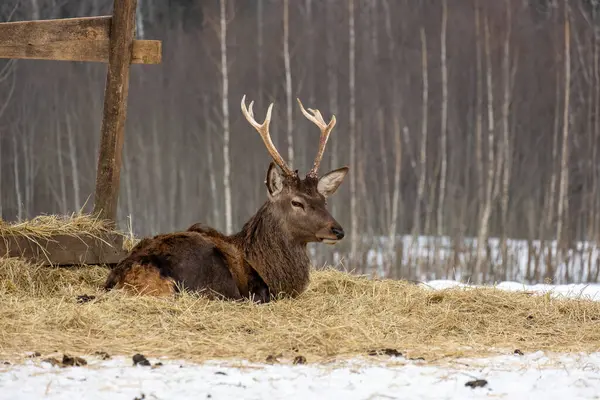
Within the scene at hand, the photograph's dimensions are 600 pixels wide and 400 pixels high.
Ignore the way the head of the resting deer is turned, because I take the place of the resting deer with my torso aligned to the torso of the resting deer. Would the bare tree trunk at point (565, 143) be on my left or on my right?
on my left

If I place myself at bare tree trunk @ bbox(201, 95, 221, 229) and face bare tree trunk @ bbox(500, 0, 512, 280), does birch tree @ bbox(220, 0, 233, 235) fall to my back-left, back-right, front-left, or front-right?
front-right

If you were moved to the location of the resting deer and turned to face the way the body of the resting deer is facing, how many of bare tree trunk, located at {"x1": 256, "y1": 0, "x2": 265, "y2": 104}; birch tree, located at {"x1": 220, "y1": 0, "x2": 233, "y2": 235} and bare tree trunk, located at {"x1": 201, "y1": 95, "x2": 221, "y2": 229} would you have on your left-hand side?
3

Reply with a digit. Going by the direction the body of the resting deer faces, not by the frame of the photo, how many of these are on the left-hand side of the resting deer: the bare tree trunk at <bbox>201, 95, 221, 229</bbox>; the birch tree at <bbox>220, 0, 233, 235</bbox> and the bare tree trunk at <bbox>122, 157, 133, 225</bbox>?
3

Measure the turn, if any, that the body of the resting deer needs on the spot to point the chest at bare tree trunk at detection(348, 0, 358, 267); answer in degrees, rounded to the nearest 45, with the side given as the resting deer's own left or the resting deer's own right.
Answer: approximately 90° to the resting deer's own left

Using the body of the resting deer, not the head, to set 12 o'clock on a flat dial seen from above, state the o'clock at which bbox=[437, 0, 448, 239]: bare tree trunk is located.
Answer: The bare tree trunk is roughly at 10 o'clock from the resting deer.

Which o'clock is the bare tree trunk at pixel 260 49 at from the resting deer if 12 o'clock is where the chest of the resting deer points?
The bare tree trunk is roughly at 9 o'clock from the resting deer.

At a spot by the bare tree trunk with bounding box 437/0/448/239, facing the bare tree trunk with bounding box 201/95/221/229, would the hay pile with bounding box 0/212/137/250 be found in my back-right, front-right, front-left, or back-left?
front-left

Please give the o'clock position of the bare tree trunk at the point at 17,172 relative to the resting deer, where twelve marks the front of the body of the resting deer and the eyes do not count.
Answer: The bare tree trunk is roughly at 8 o'clock from the resting deer.

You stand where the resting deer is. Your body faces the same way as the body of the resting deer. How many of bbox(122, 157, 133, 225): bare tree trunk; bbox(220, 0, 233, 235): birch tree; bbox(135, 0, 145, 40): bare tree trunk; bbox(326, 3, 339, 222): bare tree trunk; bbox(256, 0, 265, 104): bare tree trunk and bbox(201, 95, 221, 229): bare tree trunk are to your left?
6

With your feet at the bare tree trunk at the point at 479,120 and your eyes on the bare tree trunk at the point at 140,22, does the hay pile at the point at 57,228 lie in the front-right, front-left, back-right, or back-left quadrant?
front-left

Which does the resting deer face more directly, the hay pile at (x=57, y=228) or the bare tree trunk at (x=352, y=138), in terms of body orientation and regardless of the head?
the bare tree trunk

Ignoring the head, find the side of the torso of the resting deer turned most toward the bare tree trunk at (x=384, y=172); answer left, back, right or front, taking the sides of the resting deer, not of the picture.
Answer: left

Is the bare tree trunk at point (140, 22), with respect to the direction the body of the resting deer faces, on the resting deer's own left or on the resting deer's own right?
on the resting deer's own left

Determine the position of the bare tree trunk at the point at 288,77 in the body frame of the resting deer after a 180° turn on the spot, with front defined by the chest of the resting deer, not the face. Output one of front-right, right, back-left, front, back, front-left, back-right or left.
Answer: right

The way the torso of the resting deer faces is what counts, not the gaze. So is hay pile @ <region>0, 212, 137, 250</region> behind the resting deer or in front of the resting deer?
behind

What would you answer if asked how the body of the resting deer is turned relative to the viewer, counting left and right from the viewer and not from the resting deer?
facing to the right of the viewer

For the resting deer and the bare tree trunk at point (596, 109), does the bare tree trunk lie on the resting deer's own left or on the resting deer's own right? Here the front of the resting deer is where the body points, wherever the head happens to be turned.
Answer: on the resting deer's own left
